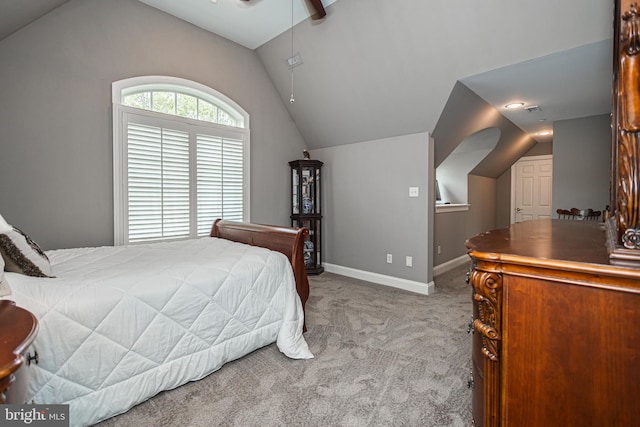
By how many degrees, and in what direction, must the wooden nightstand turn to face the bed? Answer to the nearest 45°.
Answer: approximately 45° to its left

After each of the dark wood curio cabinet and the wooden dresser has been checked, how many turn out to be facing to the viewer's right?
0

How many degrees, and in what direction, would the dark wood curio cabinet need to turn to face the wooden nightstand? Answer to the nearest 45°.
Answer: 0° — it already faces it

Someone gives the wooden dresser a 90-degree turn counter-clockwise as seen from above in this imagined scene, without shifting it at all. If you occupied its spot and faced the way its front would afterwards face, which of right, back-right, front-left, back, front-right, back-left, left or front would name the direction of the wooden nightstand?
front-right

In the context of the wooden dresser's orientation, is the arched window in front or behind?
in front

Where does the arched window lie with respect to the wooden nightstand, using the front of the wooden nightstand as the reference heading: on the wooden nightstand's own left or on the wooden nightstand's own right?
on the wooden nightstand's own left

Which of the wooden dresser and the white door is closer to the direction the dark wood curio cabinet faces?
the wooden dresser

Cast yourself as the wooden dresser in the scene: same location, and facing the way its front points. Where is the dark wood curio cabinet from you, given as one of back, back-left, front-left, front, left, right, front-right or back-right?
front-right

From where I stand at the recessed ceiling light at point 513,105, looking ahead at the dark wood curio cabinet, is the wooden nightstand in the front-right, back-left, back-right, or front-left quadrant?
front-left

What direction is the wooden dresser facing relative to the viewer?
to the viewer's left

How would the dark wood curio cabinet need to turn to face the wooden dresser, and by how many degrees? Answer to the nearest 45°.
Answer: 0° — it already faces it

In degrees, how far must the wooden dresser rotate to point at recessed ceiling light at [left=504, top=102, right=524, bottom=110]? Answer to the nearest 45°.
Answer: approximately 90° to its right

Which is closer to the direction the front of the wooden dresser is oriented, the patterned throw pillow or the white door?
the patterned throw pillow

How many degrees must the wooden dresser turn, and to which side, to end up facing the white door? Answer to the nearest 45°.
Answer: approximately 90° to its right

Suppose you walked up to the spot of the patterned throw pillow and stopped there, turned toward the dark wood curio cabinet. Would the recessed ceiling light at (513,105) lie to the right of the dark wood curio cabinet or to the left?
right

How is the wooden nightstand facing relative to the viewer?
to the viewer's right

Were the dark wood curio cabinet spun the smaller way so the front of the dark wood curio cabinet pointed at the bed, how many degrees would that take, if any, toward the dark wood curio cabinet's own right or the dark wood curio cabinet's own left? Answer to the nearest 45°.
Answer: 0° — it already faces it

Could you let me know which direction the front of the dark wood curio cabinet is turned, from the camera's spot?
facing the viewer
